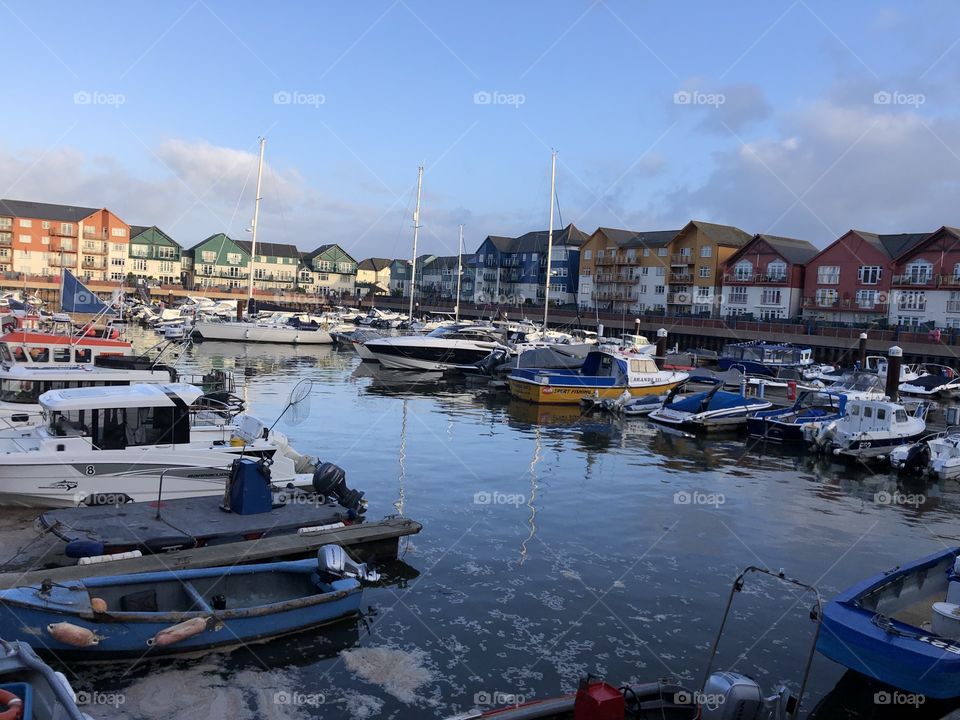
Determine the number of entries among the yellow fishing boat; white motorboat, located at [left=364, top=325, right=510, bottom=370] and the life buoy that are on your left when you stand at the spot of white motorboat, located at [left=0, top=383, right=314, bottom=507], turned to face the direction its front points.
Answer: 1

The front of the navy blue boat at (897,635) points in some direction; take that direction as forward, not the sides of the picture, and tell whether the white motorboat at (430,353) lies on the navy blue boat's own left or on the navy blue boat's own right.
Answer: on the navy blue boat's own right

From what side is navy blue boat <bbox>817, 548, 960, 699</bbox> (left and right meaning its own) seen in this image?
left

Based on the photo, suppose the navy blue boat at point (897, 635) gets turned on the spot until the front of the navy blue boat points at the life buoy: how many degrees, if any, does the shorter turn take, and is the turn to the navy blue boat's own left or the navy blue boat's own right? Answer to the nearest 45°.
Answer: approximately 45° to the navy blue boat's own left

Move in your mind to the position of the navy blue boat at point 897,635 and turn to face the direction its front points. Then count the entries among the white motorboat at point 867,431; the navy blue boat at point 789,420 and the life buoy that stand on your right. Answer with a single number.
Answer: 2

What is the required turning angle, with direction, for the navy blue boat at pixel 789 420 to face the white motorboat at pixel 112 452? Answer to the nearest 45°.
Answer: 0° — it already faces it

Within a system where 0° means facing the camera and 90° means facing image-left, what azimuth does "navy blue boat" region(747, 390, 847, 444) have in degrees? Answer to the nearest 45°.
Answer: approximately 45°

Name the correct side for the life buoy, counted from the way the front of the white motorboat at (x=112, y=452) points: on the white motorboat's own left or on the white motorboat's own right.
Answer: on the white motorboat's own left

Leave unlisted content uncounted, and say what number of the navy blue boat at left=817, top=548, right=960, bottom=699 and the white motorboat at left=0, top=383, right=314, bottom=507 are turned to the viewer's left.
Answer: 2

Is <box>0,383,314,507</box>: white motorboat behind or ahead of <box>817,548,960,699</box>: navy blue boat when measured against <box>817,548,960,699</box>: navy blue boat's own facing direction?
ahead

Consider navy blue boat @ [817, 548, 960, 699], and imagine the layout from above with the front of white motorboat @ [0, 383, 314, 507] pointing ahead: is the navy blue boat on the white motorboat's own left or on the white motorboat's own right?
on the white motorboat's own left

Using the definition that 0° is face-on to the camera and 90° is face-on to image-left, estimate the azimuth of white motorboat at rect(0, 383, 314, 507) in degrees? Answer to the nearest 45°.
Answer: approximately 90°

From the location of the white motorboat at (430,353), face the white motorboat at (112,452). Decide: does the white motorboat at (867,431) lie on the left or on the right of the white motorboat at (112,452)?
left
